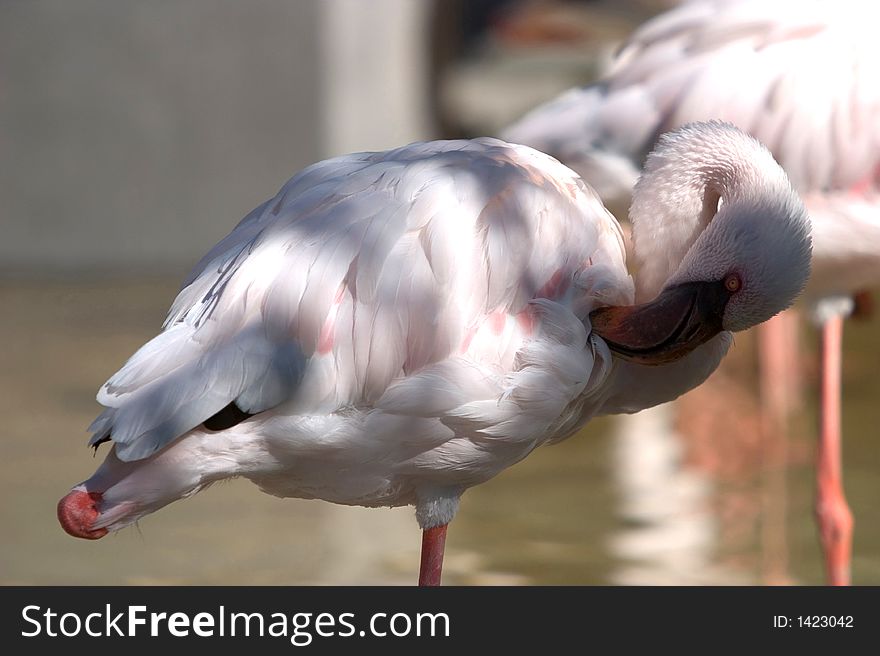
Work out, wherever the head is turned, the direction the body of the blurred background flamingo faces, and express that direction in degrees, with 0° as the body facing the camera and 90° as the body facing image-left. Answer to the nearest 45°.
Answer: approximately 270°

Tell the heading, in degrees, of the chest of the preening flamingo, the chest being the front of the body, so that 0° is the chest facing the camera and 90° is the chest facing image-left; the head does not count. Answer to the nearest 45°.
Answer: approximately 270°

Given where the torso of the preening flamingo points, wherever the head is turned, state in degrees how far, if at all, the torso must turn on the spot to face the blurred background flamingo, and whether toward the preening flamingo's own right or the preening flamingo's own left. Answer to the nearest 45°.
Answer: approximately 45° to the preening flamingo's own left

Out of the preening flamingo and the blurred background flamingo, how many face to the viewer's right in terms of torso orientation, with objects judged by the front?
2

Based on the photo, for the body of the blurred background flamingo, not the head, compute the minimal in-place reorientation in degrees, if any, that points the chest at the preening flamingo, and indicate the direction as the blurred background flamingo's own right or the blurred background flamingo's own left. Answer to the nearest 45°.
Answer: approximately 135° to the blurred background flamingo's own right
